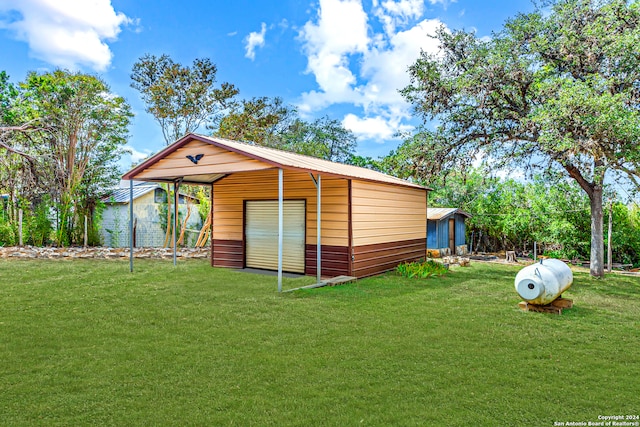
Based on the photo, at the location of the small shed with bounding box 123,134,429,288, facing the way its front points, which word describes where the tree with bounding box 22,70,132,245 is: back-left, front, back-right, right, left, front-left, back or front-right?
right

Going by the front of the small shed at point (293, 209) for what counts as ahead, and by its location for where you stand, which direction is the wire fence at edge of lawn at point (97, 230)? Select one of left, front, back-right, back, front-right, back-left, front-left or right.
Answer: right

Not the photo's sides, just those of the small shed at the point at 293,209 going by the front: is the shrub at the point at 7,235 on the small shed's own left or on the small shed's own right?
on the small shed's own right

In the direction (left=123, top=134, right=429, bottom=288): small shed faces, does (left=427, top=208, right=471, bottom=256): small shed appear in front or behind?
behind

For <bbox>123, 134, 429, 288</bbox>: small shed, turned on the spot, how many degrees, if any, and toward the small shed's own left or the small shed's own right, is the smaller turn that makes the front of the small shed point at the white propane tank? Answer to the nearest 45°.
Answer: approximately 90° to the small shed's own left

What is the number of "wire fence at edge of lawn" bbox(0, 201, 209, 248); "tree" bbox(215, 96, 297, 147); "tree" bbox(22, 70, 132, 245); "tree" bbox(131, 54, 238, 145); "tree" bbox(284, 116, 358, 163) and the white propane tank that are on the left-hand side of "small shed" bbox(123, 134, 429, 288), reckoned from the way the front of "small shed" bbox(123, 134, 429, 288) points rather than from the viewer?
1

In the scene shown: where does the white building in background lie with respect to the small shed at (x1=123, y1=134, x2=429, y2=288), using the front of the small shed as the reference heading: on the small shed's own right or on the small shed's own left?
on the small shed's own right

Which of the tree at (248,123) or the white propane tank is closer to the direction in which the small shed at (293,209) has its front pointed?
the white propane tank

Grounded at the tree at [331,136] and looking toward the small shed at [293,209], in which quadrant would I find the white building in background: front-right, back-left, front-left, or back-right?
front-right

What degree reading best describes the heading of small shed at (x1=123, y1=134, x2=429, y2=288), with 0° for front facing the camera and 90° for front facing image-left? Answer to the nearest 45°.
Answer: approximately 45°

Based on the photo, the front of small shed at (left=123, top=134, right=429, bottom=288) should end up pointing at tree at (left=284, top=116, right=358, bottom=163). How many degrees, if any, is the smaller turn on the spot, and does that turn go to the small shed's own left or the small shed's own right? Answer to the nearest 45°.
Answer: approximately 135° to the small shed's own right

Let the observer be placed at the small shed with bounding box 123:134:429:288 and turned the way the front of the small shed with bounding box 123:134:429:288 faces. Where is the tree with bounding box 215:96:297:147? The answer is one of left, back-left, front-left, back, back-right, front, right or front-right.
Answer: back-right

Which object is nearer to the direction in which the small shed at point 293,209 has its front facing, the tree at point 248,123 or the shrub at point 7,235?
the shrub

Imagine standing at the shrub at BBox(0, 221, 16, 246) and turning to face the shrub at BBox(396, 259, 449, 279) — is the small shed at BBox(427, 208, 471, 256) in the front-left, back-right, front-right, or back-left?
front-left

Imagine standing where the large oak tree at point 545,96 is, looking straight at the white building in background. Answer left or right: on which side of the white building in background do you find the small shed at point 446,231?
right

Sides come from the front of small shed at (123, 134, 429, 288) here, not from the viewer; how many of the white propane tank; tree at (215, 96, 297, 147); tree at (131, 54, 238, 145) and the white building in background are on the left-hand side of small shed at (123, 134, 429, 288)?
1
